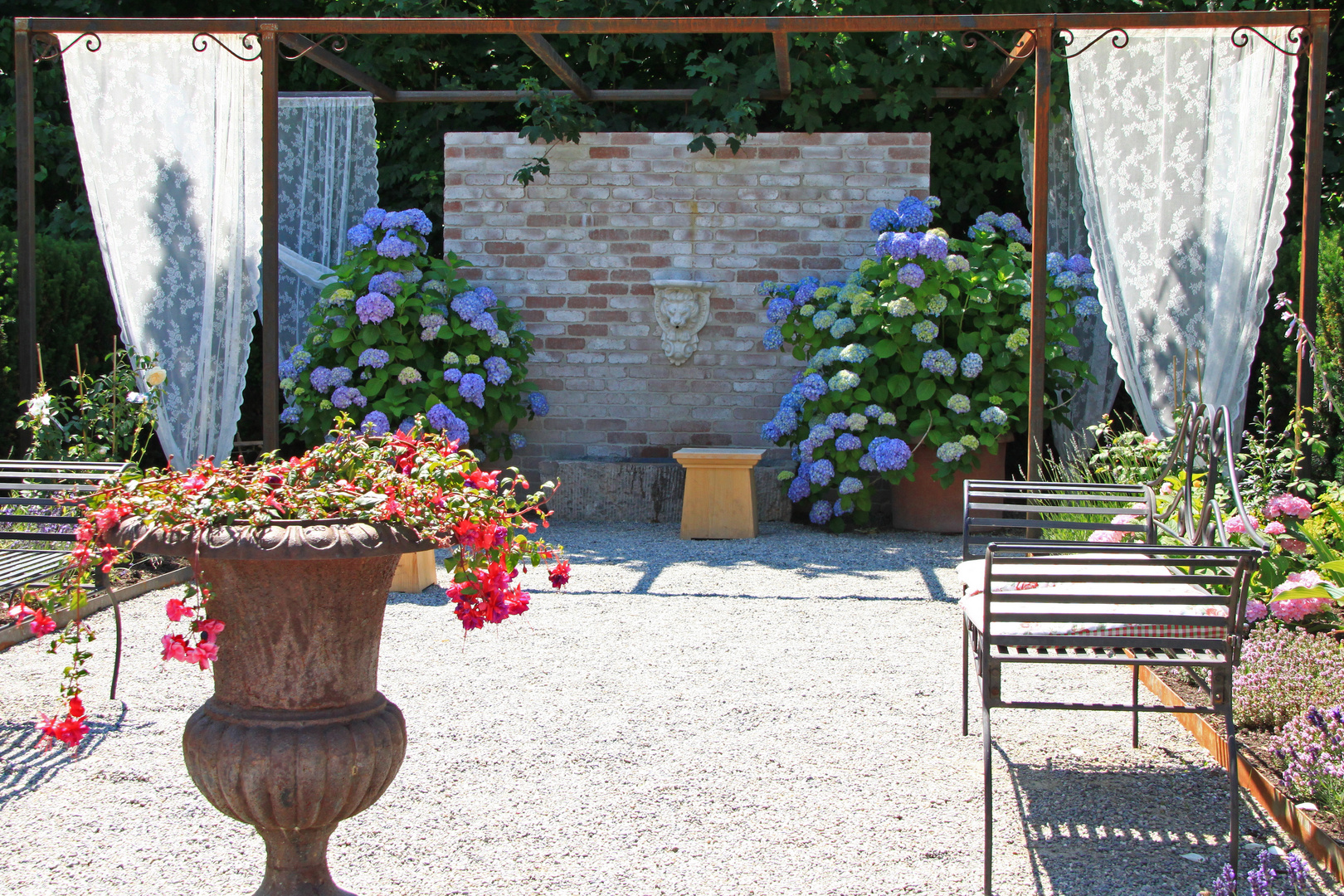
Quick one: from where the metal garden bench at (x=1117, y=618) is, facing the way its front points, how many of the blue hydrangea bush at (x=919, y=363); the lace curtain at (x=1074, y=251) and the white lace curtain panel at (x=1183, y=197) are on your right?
3

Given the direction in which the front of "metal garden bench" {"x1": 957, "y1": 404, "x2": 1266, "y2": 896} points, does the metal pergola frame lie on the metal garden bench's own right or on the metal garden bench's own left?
on the metal garden bench's own right

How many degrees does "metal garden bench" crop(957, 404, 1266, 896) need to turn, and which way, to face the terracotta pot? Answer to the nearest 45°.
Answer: approximately 90° to its right

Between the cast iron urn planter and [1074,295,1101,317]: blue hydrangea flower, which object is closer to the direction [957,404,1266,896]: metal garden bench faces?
the cast iron urn planter

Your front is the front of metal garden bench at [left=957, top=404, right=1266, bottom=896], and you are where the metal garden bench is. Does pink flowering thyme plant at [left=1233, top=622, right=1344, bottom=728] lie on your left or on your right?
on your right

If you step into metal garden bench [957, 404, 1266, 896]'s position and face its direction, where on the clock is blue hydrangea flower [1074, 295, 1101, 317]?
The blue hydrangea flower is roughly at 3 o'clock from the metal garden bench.

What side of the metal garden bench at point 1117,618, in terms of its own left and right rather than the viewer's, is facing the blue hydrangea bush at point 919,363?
right

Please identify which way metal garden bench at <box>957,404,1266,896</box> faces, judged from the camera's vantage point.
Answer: facing to the left of the viewer

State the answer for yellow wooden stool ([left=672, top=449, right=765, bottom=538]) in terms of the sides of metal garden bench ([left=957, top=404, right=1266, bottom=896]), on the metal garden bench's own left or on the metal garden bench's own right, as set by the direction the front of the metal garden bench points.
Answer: on the metal garden bench's own right
